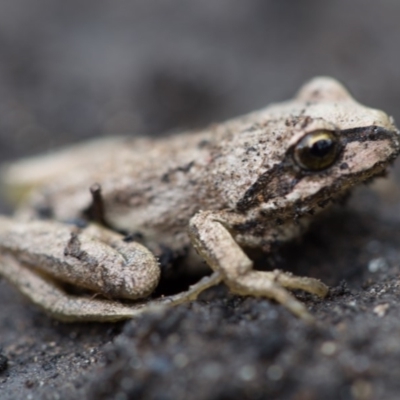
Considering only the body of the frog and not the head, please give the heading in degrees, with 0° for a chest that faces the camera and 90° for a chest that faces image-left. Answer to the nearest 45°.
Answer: approximately 270°
